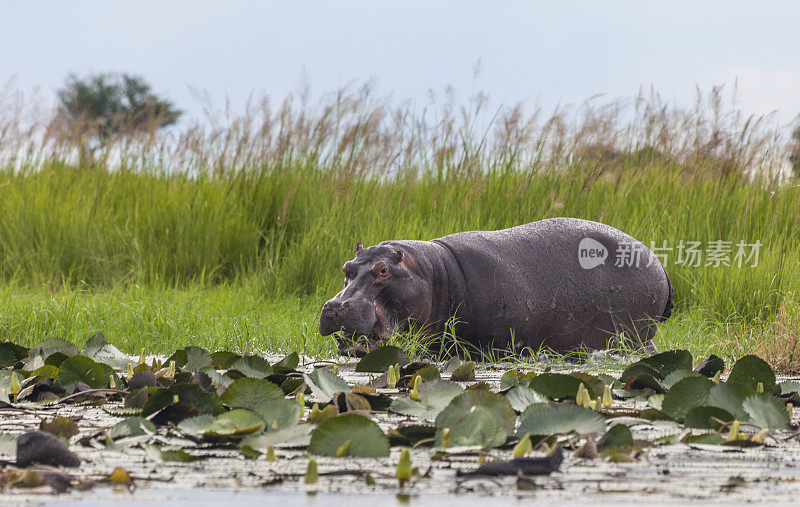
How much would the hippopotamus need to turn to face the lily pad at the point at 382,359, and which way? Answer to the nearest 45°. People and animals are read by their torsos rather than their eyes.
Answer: approximately 45° to its left

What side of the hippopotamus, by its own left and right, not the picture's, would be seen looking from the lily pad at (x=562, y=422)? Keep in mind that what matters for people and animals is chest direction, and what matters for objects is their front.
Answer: left

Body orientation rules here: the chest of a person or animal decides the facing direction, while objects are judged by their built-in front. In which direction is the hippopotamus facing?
to the viewer's left

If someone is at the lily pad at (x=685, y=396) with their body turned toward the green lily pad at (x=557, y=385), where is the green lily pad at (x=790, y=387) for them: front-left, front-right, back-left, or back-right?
back-right

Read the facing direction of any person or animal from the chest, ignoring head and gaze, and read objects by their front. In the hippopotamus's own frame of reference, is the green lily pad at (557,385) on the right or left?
on its left

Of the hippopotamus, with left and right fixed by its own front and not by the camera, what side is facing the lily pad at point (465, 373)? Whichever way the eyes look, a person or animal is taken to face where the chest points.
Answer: left

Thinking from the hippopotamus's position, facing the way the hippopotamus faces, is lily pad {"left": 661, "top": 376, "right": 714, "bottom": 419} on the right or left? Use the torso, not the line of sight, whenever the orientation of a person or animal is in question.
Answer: on its left
